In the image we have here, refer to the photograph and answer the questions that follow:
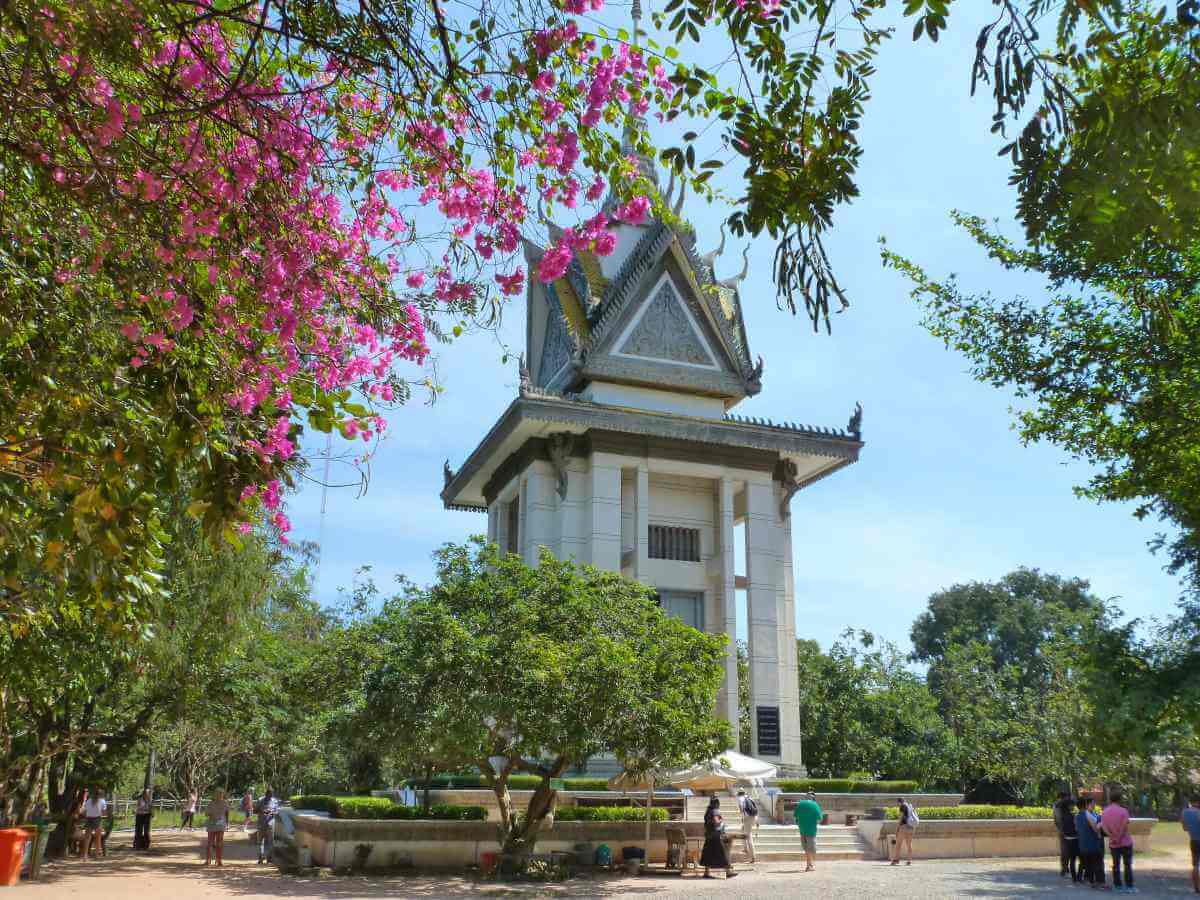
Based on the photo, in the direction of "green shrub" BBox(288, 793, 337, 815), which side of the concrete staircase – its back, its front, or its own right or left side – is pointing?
right

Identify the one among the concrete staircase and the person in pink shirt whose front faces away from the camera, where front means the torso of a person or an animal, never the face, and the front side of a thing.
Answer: the person in pink shirt

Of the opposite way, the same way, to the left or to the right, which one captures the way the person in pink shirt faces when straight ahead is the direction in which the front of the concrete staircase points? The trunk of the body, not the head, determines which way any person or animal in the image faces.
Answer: the opposite way

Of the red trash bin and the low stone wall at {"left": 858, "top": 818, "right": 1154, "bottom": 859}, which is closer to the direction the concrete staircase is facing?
the red trash bin

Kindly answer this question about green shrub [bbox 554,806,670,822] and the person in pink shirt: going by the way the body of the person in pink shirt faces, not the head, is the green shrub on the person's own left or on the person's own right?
on the person's own left

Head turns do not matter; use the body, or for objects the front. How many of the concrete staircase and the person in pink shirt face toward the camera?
1

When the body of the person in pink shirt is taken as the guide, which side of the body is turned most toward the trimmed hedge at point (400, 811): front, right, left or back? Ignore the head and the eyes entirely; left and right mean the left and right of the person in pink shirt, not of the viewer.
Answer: left

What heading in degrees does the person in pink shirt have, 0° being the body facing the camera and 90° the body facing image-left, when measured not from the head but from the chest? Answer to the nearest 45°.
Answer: approximately 180°

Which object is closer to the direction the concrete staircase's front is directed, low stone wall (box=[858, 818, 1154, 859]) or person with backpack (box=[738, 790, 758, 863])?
the person with backpack

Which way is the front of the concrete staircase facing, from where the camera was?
facing the viewer

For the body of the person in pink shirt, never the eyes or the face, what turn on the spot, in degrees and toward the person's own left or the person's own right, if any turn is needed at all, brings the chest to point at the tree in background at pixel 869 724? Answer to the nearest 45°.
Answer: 0° — they already face it

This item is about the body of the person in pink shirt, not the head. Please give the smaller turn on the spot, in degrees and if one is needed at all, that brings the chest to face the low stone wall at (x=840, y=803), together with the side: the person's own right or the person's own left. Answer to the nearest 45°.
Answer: approximately 45° to the person's own left
